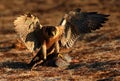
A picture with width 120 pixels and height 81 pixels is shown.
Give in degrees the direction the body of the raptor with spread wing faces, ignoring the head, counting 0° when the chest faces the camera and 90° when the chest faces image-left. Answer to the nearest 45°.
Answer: approximately 315°
